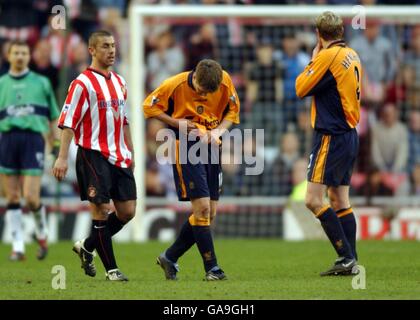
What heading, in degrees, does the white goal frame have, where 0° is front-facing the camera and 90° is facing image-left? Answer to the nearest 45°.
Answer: approximately 0°

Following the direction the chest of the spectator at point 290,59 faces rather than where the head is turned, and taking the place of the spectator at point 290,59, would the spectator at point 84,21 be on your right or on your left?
on your right

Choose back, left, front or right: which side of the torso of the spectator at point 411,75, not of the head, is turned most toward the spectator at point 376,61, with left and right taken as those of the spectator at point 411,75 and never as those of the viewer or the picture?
right

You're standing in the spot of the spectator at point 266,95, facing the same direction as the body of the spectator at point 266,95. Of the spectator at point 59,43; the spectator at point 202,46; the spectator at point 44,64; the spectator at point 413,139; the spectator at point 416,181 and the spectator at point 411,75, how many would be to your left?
3

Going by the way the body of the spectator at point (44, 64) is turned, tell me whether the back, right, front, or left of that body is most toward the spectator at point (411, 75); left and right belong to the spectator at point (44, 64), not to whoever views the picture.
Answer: left

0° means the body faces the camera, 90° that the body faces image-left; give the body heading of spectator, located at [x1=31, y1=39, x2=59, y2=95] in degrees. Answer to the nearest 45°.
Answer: approximately 0°

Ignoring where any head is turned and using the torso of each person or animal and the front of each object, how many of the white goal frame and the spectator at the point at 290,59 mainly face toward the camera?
2
